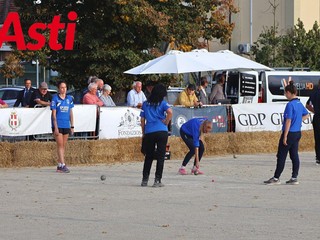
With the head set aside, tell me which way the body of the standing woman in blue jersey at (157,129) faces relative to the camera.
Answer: away from the camera

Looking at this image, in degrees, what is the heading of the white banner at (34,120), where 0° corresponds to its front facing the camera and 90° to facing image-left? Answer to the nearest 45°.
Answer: approximately 0°

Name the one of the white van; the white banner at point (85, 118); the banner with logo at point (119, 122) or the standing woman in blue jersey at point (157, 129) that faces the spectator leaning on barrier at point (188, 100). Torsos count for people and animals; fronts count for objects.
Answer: the standing woman in blue jersey

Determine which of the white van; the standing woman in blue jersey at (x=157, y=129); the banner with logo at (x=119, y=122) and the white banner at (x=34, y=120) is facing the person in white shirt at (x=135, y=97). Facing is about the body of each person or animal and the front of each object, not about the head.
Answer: the standing woman in blue jersey

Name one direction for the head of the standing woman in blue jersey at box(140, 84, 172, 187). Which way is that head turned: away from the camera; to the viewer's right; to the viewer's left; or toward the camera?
away from the camera

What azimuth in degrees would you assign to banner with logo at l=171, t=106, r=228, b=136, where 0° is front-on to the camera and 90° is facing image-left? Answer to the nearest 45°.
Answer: approximately 0°
